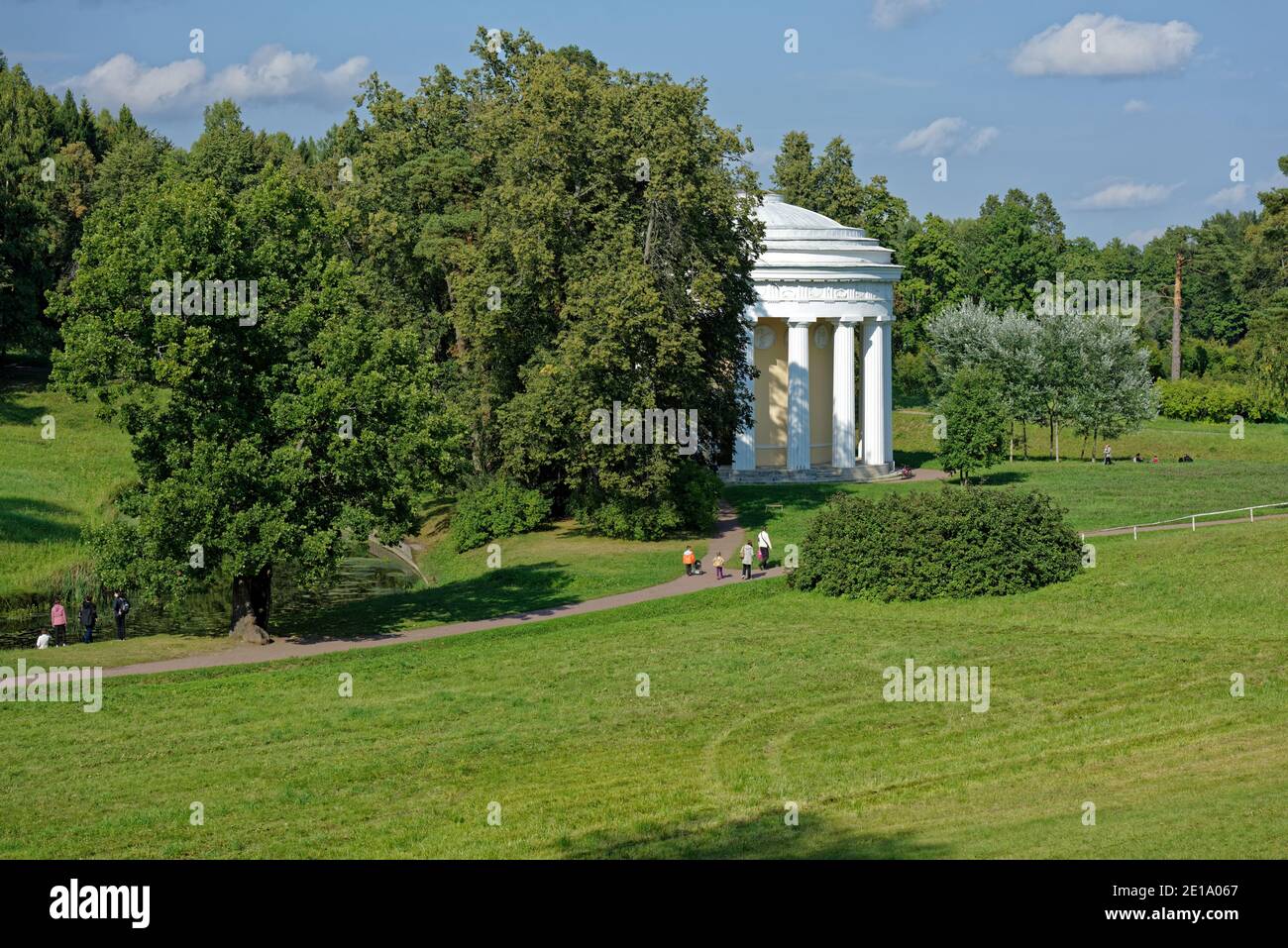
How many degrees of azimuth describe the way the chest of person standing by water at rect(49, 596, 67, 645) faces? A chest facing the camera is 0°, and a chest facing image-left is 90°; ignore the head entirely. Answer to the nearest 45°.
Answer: approximately 180°

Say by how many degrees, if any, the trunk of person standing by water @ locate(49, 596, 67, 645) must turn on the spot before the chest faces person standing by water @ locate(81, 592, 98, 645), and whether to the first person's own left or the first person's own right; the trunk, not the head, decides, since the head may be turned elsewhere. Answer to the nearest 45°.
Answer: approximately 90° to the first person's own right

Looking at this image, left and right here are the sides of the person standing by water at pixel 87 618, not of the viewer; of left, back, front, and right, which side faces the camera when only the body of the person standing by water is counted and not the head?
back

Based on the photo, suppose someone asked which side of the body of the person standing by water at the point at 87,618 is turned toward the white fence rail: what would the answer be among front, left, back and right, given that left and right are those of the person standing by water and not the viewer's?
right

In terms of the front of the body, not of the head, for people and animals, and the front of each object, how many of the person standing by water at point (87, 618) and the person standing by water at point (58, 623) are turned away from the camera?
2

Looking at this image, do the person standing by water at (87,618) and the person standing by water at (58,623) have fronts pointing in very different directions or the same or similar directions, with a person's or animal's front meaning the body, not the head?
same or similar directions

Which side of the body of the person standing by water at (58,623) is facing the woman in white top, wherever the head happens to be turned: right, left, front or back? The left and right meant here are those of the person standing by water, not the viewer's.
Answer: right

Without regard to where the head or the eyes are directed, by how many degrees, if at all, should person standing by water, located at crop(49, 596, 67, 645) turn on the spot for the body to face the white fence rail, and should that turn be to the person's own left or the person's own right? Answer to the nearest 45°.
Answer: approximately 90° to the person's own right

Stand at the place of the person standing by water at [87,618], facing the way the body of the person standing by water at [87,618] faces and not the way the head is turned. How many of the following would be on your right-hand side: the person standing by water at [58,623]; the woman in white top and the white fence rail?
2

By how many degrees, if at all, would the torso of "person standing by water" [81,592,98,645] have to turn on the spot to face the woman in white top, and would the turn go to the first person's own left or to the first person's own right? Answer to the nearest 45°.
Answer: approximately 90° to the first person's own right
